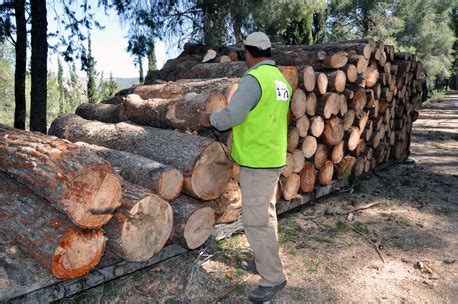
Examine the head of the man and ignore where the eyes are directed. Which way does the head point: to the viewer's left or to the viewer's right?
to the viewer's left

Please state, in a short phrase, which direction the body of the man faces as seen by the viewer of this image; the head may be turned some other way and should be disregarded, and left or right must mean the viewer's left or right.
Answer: facing away from the viewer and to the left of the viewer
